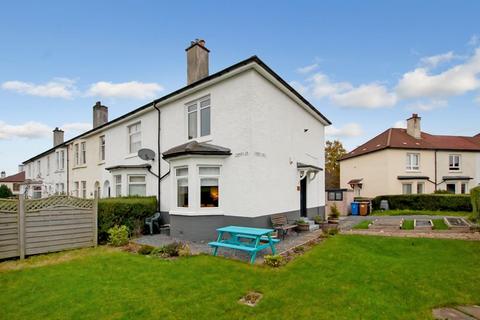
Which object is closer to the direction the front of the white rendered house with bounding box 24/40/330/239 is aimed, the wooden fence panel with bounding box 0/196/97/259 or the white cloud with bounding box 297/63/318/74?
the wooden fence panel

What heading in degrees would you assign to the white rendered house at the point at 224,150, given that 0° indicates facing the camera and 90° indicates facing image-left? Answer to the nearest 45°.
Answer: approximately 45°

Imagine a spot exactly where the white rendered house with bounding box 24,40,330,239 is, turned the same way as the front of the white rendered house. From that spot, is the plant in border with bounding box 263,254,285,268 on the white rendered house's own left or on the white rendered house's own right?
on the white rendered house's own left
